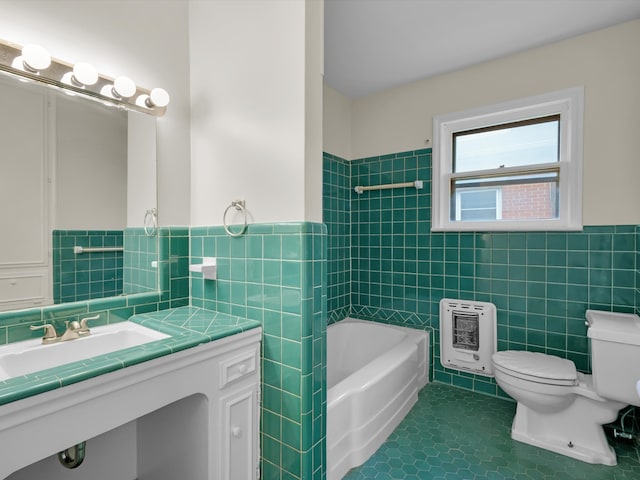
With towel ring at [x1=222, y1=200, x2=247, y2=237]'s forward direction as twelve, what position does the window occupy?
The window is roughly at 7 o'clock from the towel ring.

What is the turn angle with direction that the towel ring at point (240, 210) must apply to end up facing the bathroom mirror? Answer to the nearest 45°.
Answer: approximately 45° to its right

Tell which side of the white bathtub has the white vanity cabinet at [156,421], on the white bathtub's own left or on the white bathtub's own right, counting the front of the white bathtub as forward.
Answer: on the white bathtub's own right

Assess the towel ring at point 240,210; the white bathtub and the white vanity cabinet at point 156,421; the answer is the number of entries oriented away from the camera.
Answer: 0

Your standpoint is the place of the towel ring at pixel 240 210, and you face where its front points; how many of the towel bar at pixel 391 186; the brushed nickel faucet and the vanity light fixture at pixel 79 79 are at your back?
1

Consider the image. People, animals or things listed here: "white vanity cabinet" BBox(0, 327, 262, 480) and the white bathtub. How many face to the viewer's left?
0

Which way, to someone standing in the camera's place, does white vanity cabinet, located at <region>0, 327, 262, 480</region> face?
facing the viewer and to the right of the viewer

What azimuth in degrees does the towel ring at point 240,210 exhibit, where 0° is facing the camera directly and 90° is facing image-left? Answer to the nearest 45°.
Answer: approximately 45°
